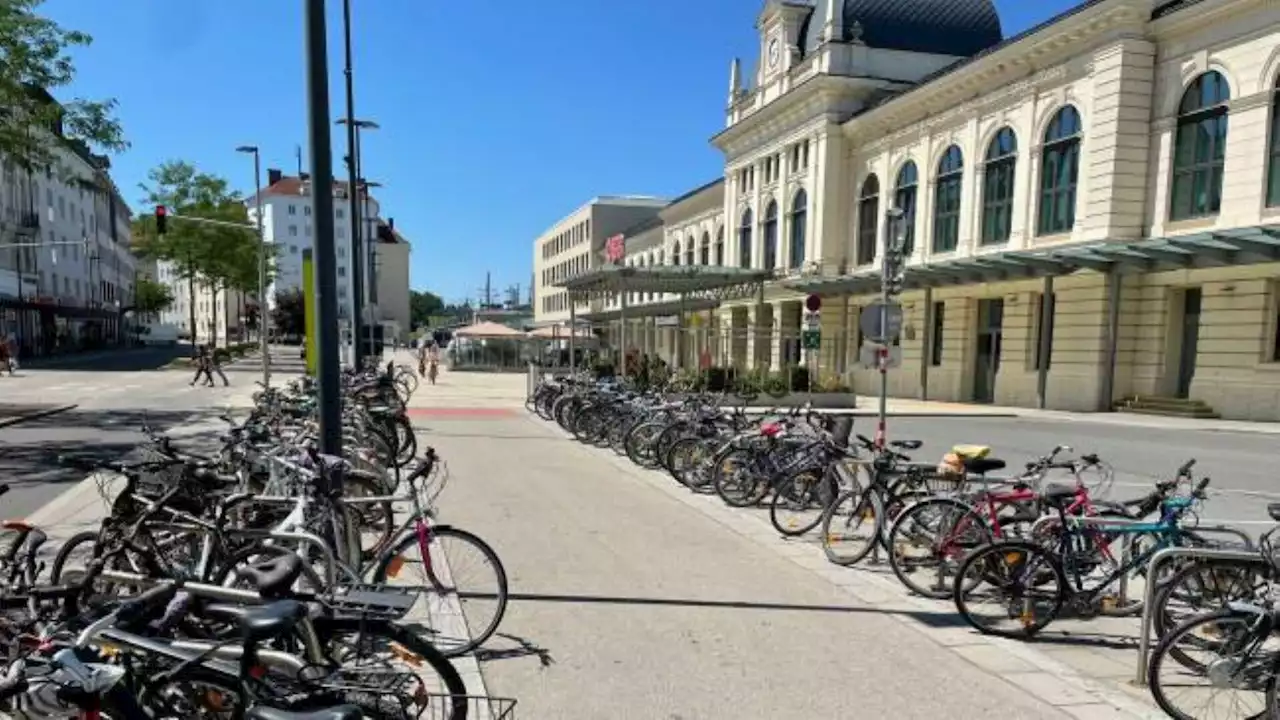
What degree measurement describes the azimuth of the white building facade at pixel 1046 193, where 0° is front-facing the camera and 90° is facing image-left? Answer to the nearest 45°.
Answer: approximately 45°

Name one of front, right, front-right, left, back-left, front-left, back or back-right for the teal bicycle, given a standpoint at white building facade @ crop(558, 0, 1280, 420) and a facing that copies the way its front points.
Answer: front-left

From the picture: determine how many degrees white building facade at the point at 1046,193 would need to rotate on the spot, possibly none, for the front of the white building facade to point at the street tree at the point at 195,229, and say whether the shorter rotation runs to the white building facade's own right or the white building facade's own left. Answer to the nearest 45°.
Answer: approximately 45° to the white building facade's own right

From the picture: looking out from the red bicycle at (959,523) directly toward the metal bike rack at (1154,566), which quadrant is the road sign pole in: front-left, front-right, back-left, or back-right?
back-left

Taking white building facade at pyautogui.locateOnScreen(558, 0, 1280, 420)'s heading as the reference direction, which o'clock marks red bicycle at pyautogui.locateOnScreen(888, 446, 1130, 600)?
The red bicycle is roughly at 11 o'clock from the white building facade.

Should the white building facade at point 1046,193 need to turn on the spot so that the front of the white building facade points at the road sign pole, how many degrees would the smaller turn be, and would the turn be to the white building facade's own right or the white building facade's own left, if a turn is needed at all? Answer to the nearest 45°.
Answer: approximately 45° to the white building facade's own left
